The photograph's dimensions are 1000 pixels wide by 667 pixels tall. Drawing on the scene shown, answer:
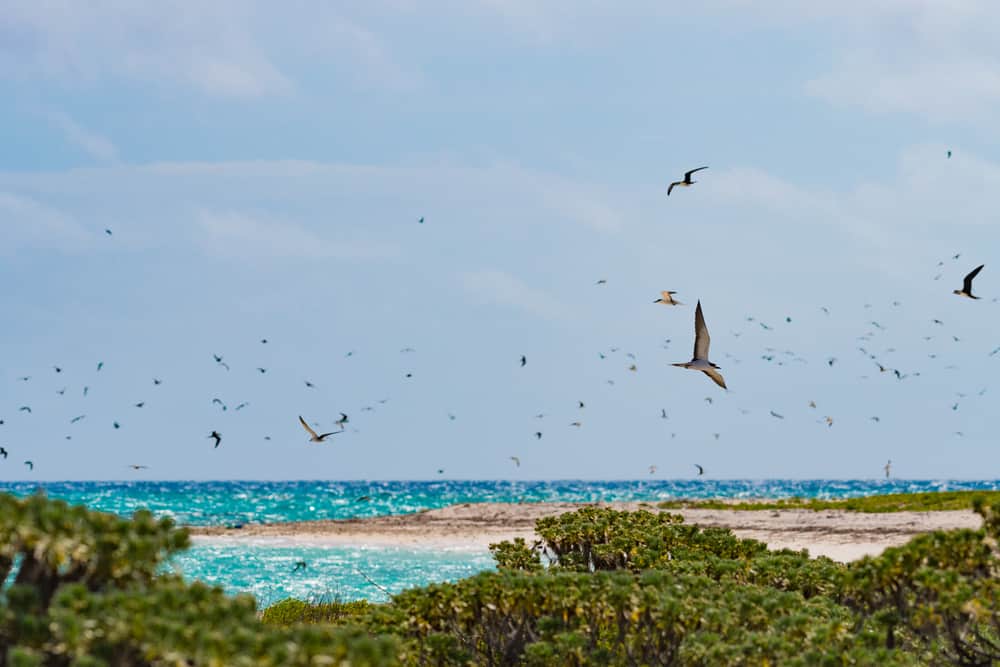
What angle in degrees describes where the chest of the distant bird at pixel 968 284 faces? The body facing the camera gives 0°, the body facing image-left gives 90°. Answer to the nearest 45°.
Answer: approximately 90°

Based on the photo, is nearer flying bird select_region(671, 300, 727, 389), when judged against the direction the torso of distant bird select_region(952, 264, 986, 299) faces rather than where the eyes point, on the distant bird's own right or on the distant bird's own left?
on the distant bird's own left
